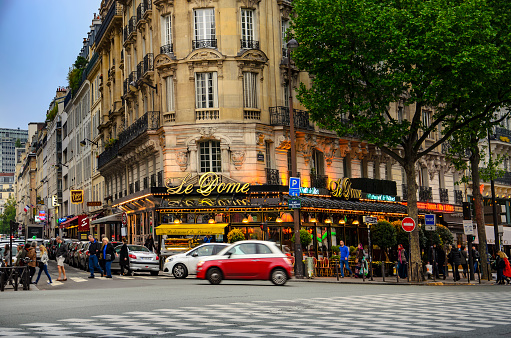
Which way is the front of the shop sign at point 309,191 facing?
toward the camera

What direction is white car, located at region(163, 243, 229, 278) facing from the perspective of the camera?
to the viewer's left

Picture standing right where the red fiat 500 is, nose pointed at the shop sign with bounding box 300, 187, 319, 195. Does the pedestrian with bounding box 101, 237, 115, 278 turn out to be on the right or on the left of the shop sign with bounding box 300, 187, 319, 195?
left

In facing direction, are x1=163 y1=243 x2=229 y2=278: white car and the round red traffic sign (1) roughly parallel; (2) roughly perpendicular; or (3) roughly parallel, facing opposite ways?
roughly perpendicular

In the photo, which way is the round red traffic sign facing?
toward the camera

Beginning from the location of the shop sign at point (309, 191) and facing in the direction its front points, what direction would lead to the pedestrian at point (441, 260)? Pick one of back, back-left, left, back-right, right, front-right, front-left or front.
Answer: front-left

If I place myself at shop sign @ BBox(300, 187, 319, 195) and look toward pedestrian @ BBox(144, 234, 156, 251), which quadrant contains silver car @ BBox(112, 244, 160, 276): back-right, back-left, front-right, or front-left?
front-left

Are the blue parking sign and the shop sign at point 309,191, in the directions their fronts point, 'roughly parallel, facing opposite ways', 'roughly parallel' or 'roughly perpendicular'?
roughly parallel

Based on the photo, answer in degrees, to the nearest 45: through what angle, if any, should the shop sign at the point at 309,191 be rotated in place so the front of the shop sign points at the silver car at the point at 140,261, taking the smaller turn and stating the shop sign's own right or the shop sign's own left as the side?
approximately 45° to the shop sign's own right

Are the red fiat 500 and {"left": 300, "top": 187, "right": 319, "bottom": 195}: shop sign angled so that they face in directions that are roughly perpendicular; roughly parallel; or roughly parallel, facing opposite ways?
roughly perpendicular

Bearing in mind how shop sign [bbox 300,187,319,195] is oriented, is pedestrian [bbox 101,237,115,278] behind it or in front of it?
in front

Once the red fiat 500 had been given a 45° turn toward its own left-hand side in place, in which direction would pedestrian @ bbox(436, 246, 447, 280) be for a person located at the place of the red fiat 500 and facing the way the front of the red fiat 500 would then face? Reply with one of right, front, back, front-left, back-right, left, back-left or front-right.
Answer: back

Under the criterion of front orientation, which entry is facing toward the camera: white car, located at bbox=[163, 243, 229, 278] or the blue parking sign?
the blue parking sign

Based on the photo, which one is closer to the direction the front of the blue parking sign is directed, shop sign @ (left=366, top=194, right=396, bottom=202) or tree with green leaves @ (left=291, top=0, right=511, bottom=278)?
the tree with green leaves

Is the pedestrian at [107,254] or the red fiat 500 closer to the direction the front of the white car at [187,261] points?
the pedestrian

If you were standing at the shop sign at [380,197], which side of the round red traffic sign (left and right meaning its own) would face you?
back

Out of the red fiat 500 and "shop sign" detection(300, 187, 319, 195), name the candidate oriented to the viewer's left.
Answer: the red fiat 500

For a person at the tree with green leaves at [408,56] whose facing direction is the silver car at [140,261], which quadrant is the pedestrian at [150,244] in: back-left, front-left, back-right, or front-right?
front-right

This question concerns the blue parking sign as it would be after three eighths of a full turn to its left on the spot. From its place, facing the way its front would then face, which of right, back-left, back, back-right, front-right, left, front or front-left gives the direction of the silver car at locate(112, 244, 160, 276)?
back-left
